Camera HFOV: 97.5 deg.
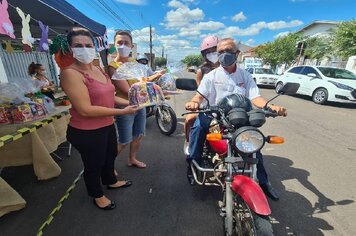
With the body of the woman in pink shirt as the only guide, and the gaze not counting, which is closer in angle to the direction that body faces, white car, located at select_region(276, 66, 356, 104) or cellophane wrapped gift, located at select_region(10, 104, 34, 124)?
the white car

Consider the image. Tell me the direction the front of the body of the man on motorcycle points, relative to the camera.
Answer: toward the camera

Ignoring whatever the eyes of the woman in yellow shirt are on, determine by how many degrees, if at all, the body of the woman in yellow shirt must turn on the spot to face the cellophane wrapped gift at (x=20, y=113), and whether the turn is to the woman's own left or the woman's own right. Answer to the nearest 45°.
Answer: approximately 135° to the woman's own right

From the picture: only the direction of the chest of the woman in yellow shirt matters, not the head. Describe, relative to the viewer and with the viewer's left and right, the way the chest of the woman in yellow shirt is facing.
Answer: facing the viewer and to the right of the viewer

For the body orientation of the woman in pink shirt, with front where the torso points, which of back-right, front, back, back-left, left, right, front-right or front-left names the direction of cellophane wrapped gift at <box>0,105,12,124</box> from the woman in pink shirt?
back

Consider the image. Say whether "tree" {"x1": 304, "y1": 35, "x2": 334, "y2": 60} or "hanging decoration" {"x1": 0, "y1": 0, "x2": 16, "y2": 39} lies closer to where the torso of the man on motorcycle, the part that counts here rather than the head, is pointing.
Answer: the hanging decoration

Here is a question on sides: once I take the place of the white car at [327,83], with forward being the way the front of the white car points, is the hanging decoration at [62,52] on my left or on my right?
on my right

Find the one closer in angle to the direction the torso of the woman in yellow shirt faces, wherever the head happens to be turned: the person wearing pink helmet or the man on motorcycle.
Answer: the man on motorcycle

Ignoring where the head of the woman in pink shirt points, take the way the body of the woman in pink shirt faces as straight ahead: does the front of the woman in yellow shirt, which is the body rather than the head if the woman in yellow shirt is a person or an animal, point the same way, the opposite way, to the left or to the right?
the same way

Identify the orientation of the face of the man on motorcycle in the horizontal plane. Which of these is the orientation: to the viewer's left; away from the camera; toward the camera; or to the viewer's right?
toward the camera

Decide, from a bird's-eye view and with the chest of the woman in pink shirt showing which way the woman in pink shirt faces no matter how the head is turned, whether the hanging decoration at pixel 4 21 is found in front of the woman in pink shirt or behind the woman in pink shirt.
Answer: behind
